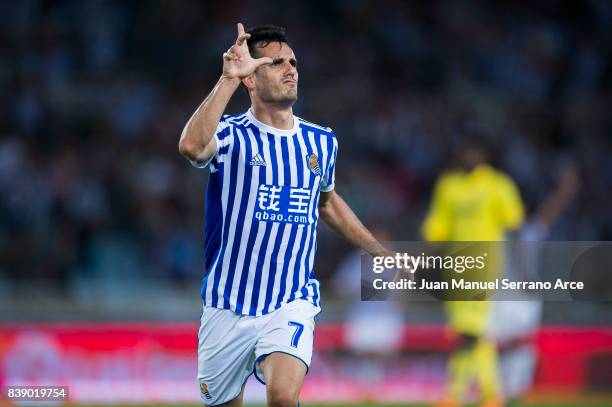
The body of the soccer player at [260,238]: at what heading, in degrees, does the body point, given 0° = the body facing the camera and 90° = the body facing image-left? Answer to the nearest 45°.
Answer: approximately 315°
